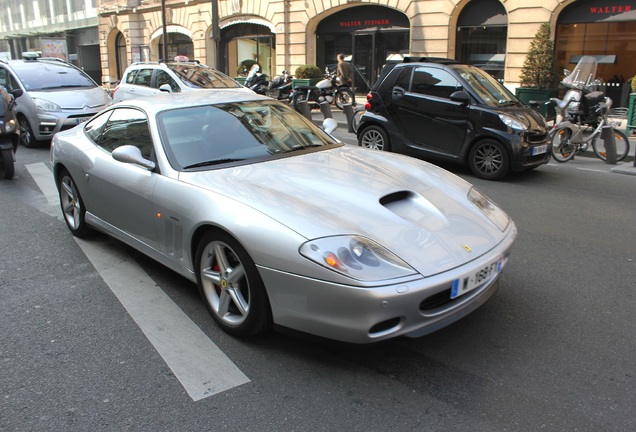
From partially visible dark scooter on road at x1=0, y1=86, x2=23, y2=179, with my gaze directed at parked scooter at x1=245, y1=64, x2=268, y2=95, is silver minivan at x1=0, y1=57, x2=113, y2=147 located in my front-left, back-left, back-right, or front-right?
front-left

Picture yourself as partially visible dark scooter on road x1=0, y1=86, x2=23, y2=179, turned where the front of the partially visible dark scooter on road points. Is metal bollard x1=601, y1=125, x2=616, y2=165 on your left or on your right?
on your left

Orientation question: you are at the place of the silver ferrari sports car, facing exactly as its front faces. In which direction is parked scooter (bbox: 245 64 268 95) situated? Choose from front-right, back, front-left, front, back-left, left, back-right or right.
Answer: back-left

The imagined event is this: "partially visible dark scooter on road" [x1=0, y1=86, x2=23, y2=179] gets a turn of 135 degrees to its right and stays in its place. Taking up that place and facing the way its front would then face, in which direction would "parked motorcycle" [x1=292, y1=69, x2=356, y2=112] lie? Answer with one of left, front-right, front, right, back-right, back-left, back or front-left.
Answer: right

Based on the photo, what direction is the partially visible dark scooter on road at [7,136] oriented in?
toward the camera

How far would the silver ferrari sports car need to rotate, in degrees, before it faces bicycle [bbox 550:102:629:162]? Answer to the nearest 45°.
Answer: approximately 90° to its left

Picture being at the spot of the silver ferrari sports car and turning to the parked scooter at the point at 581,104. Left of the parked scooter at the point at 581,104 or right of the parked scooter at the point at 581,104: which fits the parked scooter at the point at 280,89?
left

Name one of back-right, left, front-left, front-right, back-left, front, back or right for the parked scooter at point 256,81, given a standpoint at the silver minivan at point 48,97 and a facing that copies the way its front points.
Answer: left

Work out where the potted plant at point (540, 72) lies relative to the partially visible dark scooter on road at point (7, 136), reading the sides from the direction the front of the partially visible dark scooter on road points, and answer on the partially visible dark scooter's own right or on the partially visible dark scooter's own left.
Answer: on the partially visible dark scooter's own left

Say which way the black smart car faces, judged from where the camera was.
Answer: facing the viewer and to the right of the viewer

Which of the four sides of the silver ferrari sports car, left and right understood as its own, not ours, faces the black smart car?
left

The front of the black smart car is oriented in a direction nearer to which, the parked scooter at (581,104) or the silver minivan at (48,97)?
the parked scooter

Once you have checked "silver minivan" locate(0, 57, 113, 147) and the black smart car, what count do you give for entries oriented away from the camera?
0

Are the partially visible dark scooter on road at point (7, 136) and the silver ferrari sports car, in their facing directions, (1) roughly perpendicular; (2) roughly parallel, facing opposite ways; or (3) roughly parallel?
roughly parallel

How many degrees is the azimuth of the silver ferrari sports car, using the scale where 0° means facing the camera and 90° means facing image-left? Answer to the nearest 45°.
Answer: approximately 315°
